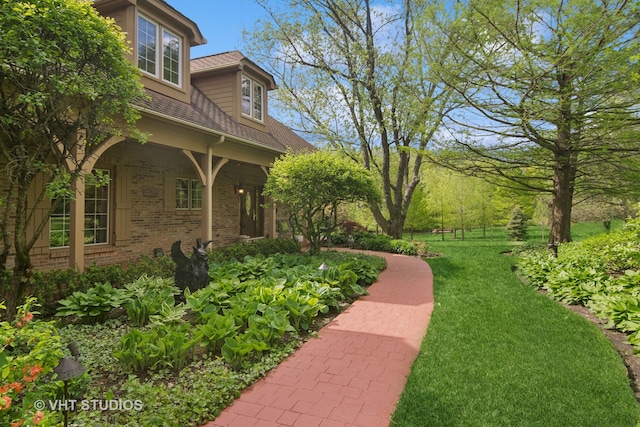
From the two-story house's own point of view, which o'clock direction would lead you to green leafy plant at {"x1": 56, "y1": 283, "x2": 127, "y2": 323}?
The green leafy plant is roughly at 2 o'clock from the two-story house.

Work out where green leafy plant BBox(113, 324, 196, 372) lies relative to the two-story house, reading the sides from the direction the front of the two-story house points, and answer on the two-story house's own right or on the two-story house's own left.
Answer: on the two-story house's own right

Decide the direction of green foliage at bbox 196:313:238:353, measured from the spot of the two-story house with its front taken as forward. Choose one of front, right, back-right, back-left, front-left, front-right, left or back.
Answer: front-right

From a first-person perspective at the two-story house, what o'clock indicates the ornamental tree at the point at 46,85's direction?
The ornamental tree is roughly at 2 o'clock from the two-story house.

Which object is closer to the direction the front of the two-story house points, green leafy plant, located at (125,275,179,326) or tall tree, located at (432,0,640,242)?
the tall tree

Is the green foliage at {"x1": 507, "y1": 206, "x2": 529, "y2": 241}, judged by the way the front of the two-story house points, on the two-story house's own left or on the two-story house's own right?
on the two-story house's own left

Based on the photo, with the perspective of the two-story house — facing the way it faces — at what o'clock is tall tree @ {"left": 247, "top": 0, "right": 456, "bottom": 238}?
The tall tree is roughly at 10 o'clock from the two-story house.

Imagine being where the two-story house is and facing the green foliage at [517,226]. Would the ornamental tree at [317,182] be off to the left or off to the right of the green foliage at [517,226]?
right

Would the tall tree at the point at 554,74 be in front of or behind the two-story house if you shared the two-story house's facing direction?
in front

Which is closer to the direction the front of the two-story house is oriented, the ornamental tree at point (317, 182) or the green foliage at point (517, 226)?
the ornamental tree

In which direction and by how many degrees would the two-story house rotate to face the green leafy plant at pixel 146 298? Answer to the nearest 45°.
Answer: approximately 45° to its right

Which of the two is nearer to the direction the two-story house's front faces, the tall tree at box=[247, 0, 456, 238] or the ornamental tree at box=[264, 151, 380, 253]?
the ornamental tree

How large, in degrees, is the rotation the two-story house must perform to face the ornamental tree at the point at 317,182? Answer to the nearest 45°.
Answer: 0° — it already faces it

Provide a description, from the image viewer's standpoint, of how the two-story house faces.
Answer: facing the viewer and to the right of the viewer
